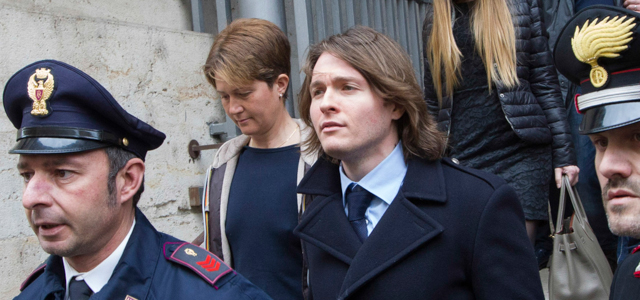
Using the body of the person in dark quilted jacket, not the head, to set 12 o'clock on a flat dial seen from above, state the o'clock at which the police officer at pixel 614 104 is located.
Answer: The police officer is roughly at 10 o'clock from the person in dark quilted jacket.

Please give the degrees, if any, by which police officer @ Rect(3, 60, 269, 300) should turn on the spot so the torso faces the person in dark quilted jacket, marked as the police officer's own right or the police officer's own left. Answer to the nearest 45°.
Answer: approximately 135° to the police officer's own left

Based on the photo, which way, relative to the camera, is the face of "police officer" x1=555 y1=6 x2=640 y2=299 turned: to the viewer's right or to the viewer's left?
to the viewer's left

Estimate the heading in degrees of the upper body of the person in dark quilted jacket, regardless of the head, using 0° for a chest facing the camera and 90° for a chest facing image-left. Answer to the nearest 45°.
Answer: approximately 45°

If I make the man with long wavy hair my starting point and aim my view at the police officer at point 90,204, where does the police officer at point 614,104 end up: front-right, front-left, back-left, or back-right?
back-left

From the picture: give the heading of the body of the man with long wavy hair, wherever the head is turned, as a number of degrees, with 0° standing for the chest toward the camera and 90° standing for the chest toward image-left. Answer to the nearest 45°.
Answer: approximately 45°

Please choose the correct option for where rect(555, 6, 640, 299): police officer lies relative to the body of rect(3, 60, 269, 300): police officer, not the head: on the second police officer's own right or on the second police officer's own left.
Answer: on the second police officer's own left

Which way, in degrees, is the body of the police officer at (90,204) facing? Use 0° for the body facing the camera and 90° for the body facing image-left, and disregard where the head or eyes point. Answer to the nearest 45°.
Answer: approximately 45°

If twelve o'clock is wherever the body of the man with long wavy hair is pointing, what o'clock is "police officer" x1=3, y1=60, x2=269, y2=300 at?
The police officer is roughly at 1 o'clock from the man with long wavy hair.

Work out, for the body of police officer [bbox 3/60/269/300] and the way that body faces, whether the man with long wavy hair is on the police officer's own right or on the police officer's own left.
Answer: on the police officer's own left

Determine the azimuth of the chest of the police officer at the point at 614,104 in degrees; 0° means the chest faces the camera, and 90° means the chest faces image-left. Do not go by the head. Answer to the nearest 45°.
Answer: approximately 45°
